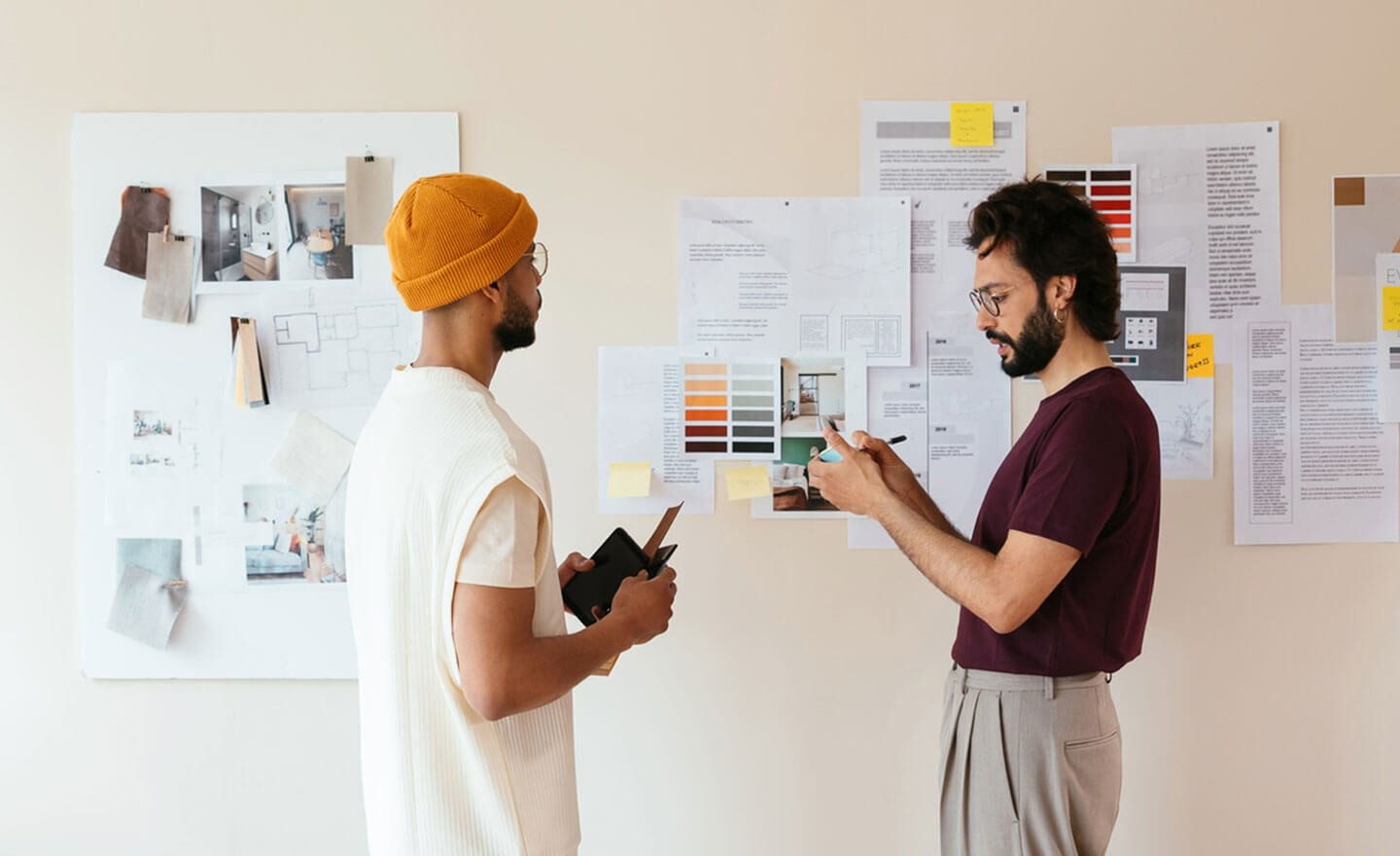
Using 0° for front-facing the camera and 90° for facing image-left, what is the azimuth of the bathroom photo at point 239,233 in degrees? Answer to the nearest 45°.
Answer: approximately 0°

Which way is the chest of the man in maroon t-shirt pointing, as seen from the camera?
to the viewer's left

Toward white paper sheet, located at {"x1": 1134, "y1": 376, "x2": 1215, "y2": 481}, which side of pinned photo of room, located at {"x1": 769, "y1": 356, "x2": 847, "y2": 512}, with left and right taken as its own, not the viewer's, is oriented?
left

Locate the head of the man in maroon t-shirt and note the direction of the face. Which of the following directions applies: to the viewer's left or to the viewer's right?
to the viewer's left

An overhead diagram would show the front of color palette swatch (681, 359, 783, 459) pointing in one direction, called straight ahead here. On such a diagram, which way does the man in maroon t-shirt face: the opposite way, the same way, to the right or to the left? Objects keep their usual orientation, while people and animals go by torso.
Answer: to the right

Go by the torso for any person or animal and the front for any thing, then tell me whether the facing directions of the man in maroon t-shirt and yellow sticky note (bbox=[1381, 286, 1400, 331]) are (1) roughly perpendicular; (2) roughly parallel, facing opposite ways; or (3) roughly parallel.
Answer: roughly perpendicular

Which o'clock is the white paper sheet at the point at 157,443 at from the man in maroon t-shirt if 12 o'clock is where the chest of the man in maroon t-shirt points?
The white paper sheet is roughly at 12 o'clock from the man in maroon t-shirt.

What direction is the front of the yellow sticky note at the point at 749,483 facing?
toward the camera

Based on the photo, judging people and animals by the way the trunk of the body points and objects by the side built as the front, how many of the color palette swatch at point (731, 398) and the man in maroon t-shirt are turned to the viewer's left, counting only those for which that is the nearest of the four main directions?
1

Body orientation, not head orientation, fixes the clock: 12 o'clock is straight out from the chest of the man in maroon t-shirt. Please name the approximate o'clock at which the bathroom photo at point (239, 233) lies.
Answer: The bathroom photo is roughly at 12 o'clock from the man in maroon t-shirt.

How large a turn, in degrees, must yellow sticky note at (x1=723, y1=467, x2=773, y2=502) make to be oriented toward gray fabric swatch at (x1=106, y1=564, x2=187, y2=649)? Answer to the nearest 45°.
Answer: approximately 90° to its right

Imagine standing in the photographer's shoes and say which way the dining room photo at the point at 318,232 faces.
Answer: facing the viewer

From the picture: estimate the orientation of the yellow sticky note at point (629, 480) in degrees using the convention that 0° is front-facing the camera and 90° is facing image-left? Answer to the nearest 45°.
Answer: approximately 0°

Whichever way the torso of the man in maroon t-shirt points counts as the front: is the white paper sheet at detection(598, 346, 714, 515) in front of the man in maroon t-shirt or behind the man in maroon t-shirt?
in front

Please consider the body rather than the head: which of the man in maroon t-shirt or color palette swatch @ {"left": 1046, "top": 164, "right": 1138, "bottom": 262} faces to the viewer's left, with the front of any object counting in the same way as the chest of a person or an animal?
the man in maroon t-shirt
